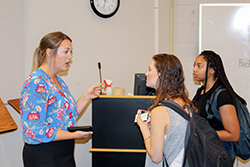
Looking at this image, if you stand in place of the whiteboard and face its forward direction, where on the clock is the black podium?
The black podium is roughly at 1 o'clock from the whiteboard.

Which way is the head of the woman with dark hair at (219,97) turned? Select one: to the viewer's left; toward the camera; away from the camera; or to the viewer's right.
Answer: to the viewer's left

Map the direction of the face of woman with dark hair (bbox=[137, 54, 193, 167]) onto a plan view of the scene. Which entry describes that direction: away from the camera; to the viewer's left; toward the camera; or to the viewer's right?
to the viewer's left

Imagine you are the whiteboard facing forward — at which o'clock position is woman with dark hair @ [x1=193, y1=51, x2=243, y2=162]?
The woman with dark hair is roughly at 12 o'clock from the whiteboard.

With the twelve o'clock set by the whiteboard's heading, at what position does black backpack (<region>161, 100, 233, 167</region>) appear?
The black backpack is roughly at 12 o'clock from the whiteboard.

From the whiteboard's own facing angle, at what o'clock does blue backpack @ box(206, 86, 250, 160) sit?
The blue backpack is roughly at 12 o'clock from the whiteboard.

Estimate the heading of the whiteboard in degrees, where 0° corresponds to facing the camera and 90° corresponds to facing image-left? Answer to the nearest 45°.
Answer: approximately 0°

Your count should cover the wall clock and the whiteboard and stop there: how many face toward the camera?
2
